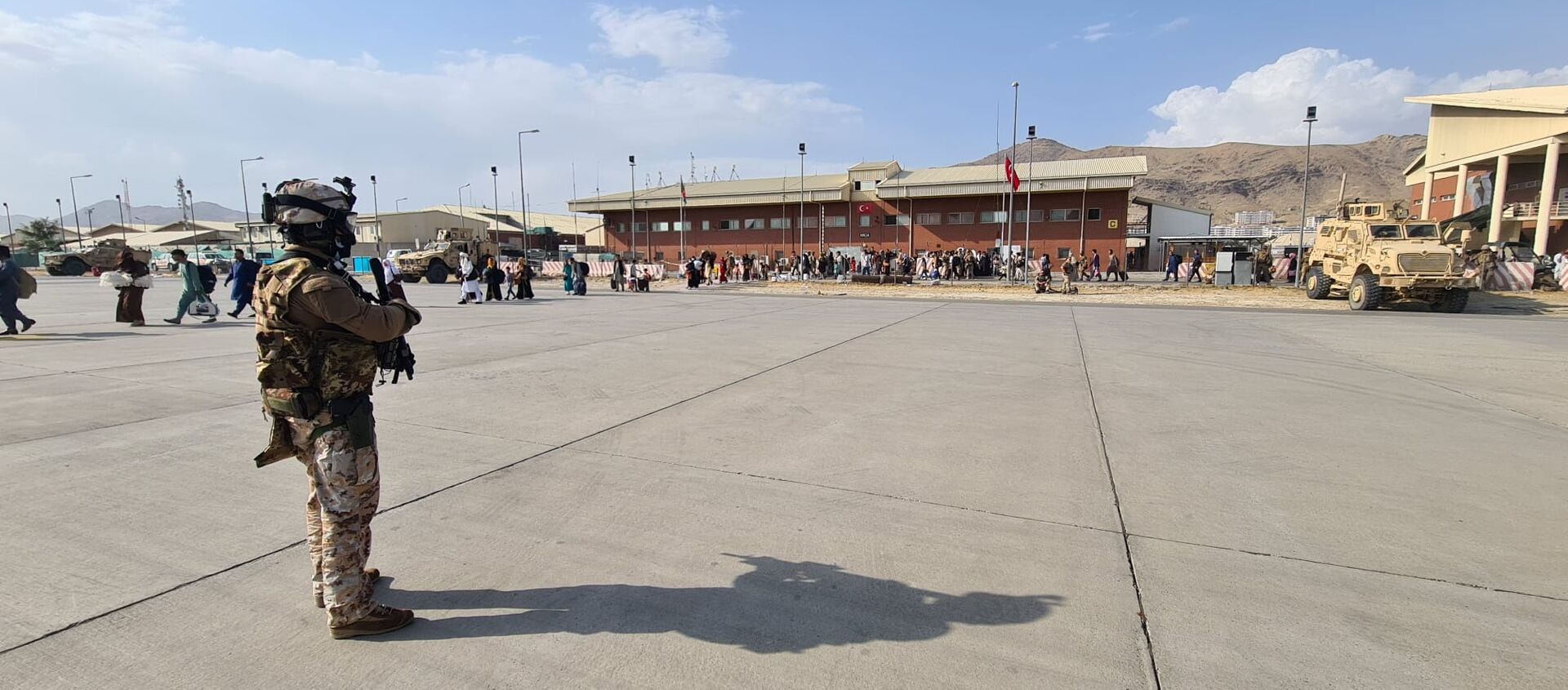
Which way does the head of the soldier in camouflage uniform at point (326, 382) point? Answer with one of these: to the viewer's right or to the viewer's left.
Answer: to the viewer's right

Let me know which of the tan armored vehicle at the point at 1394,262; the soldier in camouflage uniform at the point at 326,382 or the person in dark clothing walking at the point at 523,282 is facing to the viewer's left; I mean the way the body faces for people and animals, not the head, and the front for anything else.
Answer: the person in dark clothing walking

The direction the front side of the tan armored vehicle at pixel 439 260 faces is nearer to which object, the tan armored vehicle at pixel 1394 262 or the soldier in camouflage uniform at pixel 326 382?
the soldier in camouflage uniform

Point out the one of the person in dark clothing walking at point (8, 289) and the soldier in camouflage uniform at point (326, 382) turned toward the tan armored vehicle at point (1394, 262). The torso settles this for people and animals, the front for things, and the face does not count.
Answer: the soldier in camouflage uniform

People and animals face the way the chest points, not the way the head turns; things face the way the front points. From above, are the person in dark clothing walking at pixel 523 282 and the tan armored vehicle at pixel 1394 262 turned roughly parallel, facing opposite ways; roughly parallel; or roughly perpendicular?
roughly perpendicular

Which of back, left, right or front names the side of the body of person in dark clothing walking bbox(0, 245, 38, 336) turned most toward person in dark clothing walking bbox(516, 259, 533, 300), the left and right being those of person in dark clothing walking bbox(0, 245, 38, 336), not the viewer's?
back

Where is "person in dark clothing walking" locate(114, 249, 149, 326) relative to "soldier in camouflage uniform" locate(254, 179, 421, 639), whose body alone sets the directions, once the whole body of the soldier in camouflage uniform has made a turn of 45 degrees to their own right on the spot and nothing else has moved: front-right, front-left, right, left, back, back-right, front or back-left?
back-left

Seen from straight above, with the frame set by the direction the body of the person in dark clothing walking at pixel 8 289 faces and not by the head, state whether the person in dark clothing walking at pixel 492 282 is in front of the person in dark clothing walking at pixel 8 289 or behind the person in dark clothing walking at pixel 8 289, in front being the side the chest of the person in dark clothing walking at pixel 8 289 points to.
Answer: behind

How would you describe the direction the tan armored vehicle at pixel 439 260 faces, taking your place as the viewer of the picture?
facing the viewer and to the left of the viewer

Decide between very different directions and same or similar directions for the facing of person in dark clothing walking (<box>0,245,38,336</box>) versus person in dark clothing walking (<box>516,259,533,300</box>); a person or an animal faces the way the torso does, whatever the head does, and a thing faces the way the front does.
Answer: same or similar directions

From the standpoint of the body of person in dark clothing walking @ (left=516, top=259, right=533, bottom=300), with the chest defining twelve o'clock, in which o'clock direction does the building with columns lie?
The building with columns is roughly at 6 o'clock from the person in dark clothing walking.

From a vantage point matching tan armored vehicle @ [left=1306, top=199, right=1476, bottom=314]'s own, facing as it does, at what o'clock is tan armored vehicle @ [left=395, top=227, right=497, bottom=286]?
tan armored vehicle @ [left=395, top=227, right=497, bottom=286] is roughly at 4 o'clock from tan armored vehicle @ [left=1306, top=199, right=1476, bottom=314].

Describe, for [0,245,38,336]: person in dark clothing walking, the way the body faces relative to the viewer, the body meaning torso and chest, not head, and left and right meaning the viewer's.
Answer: facing to the left of the viewer

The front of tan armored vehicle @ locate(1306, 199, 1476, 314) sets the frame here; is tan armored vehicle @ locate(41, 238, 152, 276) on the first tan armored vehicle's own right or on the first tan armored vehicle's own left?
on the first tan armored vehicle's own right

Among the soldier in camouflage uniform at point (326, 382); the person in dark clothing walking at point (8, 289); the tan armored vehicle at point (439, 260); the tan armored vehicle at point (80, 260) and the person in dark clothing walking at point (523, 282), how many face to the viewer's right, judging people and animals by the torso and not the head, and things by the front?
1

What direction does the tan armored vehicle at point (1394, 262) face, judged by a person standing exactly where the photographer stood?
facing the viewer and to the right of the viewer

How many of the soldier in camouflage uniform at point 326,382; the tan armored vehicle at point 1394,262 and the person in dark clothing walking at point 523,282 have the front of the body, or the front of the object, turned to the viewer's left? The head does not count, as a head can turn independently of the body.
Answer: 1

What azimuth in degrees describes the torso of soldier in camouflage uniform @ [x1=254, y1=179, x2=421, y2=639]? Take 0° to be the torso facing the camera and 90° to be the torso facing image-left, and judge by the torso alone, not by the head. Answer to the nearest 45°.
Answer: approximately 270°

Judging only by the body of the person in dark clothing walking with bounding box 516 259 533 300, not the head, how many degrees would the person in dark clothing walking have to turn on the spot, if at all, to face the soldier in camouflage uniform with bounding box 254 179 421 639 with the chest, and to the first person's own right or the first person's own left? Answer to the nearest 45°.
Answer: approximately 90° to the first person's own left
